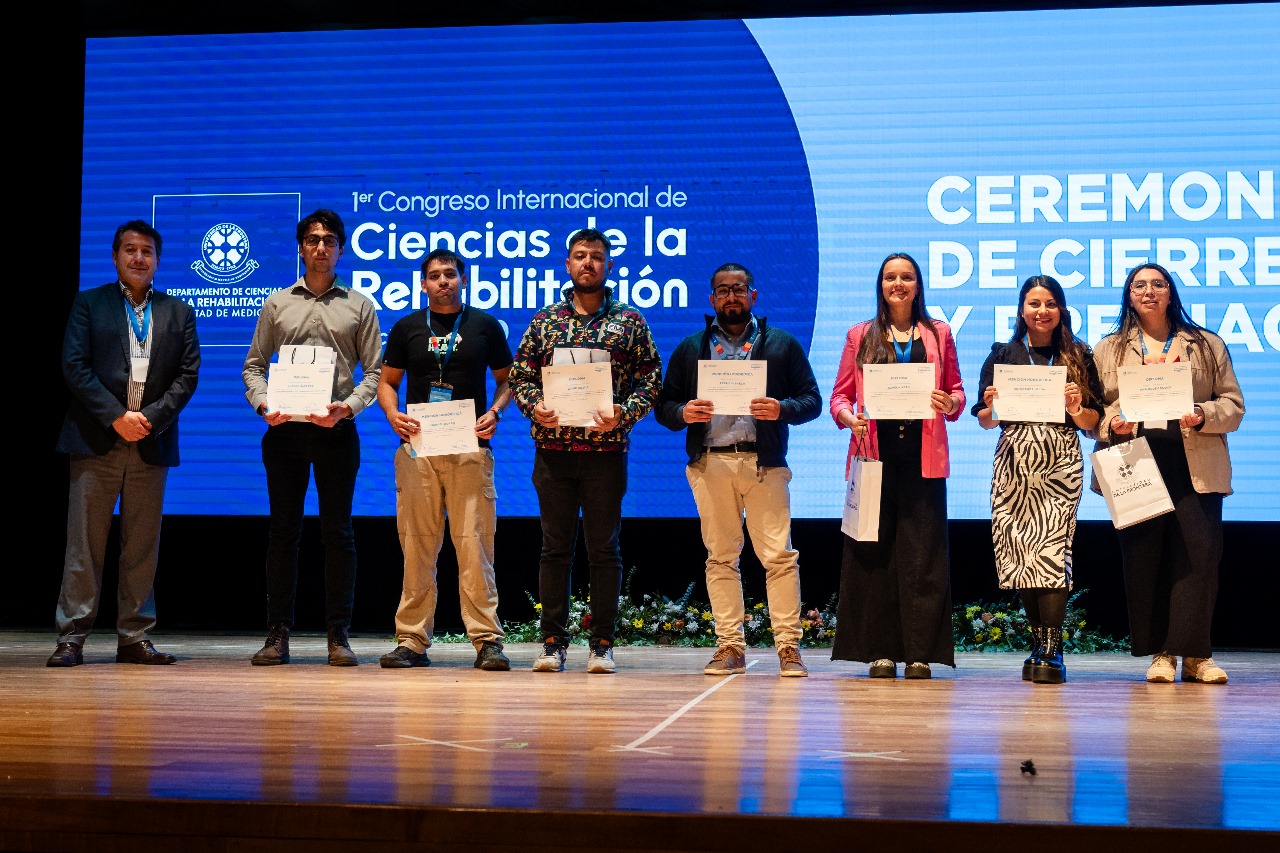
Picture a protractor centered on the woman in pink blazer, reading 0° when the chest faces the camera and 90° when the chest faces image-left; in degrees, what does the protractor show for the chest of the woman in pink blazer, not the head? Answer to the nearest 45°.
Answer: approximately 0°

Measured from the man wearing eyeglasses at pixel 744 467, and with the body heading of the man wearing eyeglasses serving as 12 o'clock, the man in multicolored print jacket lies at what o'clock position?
The man in multicolored print jacket is roughly at 3 o'clock from the man wearing eyeglasses.

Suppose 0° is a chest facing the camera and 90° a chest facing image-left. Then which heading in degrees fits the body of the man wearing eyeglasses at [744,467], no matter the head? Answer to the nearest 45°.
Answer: approximately 0°

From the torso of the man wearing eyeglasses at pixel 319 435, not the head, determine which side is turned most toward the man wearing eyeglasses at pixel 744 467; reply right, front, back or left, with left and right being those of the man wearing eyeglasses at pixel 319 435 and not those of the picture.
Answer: left

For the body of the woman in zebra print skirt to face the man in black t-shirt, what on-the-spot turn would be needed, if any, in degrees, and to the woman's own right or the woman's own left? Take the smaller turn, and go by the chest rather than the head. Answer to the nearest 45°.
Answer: approximately 90° to the woman's own right

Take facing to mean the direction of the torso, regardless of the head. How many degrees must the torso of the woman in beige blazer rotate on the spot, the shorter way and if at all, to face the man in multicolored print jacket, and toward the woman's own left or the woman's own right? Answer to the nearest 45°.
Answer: approximately 90° to the woman's own right

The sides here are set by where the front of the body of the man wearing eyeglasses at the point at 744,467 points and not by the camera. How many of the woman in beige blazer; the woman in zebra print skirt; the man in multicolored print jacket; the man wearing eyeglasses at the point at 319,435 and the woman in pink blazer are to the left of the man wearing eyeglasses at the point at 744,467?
3
